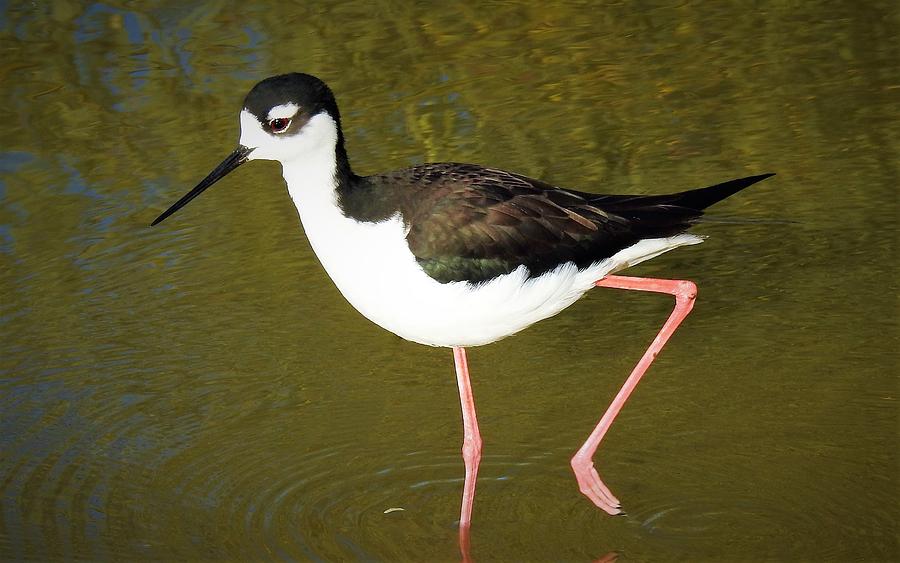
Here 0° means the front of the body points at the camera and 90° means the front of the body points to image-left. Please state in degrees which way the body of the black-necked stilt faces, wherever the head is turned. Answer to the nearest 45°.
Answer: approximately 90°
